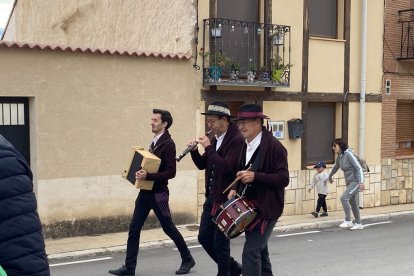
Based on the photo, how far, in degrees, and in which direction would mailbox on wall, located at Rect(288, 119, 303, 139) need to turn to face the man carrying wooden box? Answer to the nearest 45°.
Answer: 0° — it already faces them

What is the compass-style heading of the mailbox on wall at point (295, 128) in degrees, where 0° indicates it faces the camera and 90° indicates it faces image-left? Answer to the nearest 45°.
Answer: approximately 0°

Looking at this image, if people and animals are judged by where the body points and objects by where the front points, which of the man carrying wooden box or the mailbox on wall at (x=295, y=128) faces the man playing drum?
the mailbox on wall

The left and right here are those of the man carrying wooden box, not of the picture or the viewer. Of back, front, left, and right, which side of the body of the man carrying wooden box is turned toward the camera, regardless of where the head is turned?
left

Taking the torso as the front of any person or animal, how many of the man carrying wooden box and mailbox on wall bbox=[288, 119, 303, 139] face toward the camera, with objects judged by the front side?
1

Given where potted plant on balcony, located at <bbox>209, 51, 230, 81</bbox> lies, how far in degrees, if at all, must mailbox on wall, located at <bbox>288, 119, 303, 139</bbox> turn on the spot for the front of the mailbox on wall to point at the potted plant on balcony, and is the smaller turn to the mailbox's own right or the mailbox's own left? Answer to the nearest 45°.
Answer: approximately 45° to the mailbox's own right

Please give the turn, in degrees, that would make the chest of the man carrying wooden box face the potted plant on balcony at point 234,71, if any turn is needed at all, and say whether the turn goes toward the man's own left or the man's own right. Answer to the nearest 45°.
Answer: approximately 90° to the man's own right

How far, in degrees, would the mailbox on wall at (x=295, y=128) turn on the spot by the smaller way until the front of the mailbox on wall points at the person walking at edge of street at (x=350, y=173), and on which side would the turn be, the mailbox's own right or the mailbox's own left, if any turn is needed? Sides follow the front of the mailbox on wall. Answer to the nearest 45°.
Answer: approximately 45° to the mailbox's own left

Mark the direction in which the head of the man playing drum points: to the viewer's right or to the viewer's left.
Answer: to the viewer's left
